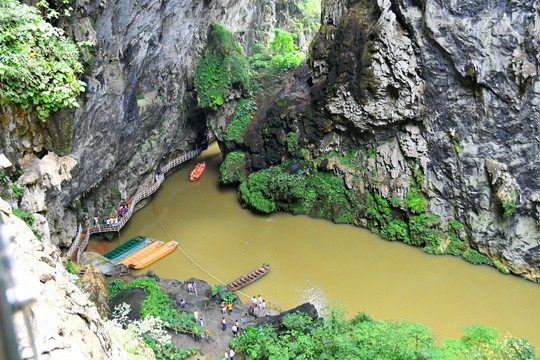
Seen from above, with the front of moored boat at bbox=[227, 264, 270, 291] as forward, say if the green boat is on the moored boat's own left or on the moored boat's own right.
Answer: on the moored boat's own left

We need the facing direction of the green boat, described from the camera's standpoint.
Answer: facing away from the viewer and to the right of the viewer

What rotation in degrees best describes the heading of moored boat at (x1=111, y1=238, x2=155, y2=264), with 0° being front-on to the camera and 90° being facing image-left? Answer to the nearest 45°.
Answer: approximately 225°

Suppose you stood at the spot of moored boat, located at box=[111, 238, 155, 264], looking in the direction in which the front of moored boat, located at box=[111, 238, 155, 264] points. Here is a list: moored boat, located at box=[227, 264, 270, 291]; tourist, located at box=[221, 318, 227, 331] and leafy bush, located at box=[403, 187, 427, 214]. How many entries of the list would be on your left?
0

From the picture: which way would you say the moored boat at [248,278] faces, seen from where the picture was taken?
facing away from the viewer and to the right of the viewer

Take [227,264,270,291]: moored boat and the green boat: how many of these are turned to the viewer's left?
0

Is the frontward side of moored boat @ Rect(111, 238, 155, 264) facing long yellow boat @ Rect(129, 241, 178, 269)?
no

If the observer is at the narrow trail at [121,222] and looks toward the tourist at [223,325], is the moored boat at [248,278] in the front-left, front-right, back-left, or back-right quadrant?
front-left

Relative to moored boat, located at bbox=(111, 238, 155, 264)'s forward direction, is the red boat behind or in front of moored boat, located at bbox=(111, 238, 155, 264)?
in front

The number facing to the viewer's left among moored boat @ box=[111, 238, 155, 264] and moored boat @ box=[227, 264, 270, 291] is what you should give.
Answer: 0

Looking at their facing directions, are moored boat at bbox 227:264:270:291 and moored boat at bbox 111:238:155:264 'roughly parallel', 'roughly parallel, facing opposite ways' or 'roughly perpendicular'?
roughly parallel

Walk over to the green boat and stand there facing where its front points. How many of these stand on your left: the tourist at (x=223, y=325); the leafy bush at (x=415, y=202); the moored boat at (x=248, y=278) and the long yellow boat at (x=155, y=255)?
0

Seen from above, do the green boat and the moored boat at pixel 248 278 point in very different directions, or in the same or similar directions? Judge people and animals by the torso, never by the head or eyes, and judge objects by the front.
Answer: same or similar directions

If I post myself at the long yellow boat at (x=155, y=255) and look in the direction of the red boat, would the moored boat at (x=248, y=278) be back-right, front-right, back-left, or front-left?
back-right

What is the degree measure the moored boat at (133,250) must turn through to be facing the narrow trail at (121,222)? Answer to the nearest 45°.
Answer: approximately 45° to its left

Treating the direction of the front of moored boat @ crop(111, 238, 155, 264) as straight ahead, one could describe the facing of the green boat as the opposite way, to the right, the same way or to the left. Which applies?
the same way

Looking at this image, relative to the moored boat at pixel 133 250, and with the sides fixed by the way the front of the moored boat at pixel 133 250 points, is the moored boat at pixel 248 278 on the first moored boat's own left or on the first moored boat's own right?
on the first moored boat's own right
